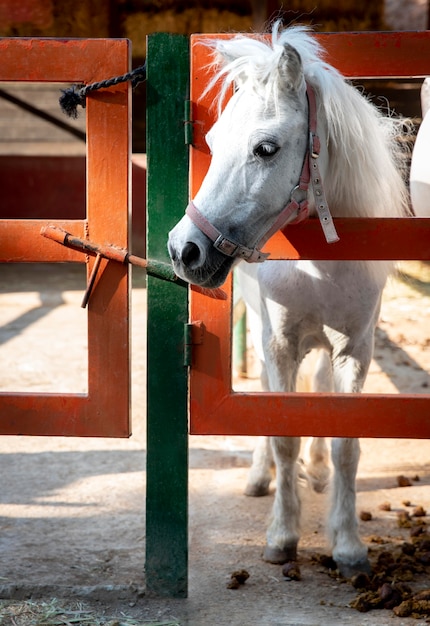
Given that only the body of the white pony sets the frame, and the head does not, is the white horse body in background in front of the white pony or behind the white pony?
behind

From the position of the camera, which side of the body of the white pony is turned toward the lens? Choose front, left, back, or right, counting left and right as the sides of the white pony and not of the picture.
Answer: front
